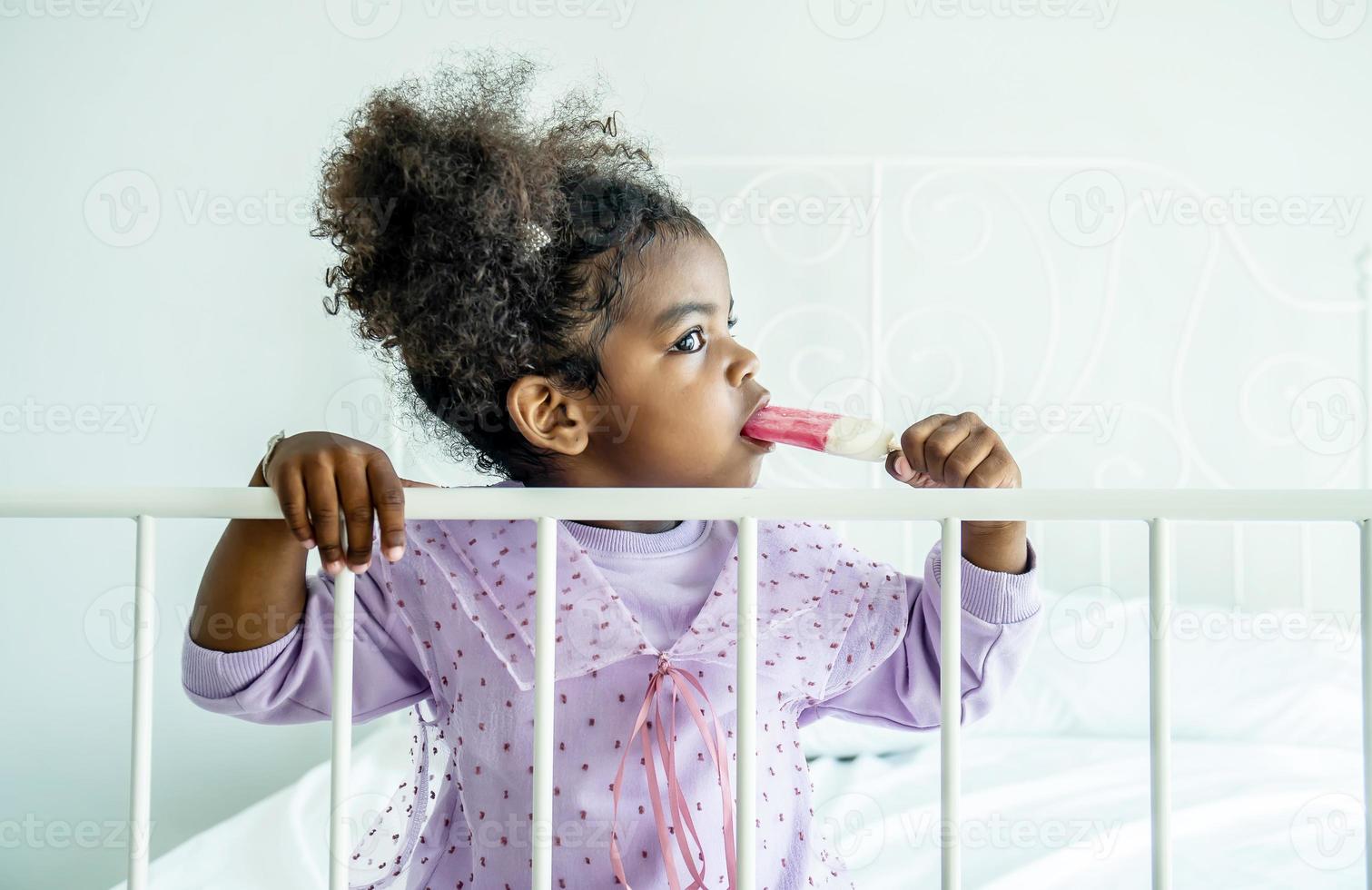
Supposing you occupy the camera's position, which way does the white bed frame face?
facing the viewer

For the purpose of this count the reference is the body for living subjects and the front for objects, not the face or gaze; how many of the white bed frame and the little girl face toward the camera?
2

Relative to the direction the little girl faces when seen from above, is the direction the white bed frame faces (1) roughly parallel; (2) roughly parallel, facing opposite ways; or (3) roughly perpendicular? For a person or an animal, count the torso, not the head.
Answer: roughly parallel

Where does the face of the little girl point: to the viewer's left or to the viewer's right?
to the viewer's right

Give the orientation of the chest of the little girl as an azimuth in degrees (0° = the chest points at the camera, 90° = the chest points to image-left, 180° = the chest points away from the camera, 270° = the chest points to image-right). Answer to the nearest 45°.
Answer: approximately 0°
